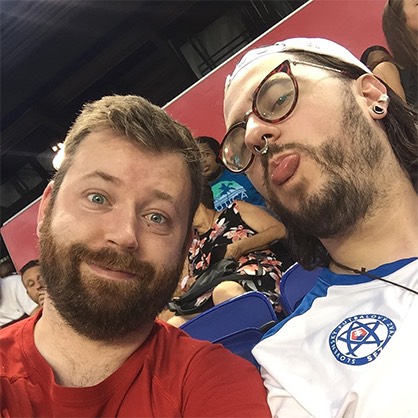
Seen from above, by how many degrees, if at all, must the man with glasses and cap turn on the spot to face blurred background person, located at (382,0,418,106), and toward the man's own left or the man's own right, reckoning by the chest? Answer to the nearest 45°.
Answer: approximately 180°

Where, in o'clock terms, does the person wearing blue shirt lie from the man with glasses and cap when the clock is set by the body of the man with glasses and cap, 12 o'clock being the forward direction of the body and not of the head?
The person wearing blue shirt is roughly at 4 o'clock from the man with glasses and cap.

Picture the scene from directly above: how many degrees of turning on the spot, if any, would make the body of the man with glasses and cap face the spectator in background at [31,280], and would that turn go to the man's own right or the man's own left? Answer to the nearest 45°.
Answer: approximately 90° to the man's own right

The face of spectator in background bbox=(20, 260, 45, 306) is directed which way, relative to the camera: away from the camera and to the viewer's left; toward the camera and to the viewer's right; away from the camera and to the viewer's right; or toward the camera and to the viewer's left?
toward the camera and to the viewer's right

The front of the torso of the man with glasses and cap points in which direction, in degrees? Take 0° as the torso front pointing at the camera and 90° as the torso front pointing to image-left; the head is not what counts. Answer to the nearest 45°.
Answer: approximately 45°

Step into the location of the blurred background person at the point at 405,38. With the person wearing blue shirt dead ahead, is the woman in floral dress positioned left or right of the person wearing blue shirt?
left

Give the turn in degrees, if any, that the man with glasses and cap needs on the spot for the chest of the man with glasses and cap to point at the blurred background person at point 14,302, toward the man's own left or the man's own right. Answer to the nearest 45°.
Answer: approximately 90° to the man's own right

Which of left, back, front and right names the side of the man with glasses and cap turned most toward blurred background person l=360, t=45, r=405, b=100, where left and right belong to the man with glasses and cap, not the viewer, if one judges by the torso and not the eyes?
back
